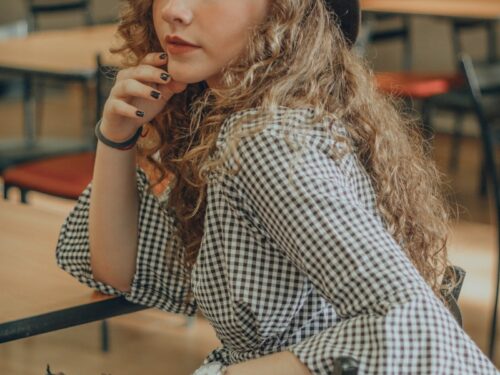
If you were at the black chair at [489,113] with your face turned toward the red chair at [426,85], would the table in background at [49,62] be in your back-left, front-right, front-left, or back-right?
front-left

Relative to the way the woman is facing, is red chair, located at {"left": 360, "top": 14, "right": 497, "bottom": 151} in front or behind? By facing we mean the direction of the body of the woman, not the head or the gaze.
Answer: behind

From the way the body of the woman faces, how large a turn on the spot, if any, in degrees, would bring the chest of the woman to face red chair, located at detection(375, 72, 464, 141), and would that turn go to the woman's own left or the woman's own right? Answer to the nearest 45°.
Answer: approximately 135° to the woman's own right

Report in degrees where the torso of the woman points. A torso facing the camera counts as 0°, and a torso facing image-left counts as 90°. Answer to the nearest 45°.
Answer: approximately 45°
